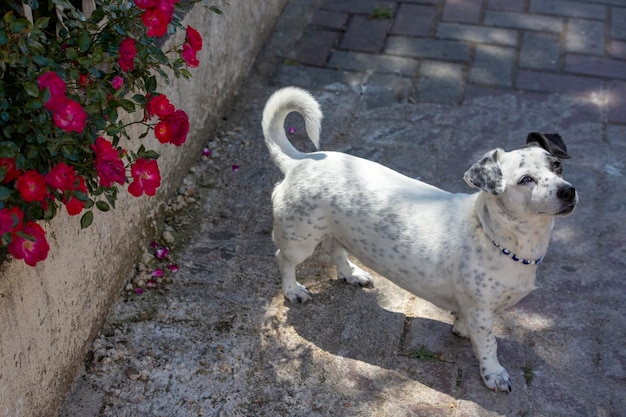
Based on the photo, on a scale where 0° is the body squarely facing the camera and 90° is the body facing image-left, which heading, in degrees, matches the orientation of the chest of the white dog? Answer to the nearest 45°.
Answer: approximately 315°
